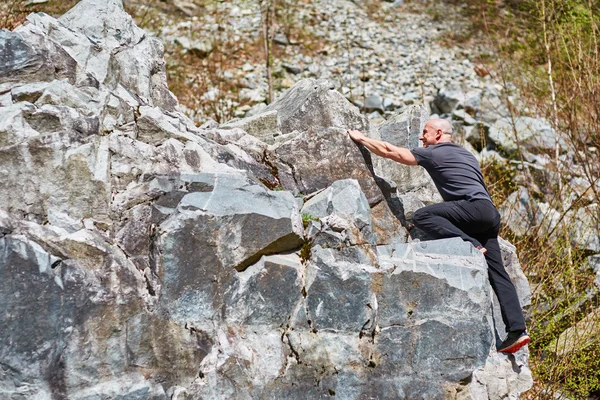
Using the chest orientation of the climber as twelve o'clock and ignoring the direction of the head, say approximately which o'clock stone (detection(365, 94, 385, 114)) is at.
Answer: The stone is roughly at 1 o'clock from the climber.

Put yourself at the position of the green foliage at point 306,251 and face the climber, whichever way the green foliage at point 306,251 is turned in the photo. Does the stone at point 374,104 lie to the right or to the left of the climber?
left

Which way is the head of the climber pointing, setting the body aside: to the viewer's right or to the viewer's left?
to the viewer's left

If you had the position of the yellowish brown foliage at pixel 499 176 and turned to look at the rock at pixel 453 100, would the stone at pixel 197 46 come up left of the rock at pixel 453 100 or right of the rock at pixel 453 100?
left

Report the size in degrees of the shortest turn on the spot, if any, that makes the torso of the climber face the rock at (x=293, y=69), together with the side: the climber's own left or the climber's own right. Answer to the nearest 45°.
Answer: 0° — they already face it

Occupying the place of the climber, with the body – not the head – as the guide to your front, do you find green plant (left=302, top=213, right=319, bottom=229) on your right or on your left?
on your left

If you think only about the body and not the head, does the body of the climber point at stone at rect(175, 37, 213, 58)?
yes

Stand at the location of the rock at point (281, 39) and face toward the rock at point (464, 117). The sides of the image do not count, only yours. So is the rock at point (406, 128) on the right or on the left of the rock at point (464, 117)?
right

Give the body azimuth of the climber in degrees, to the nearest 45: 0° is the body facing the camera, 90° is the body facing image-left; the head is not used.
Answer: approximately 135°
